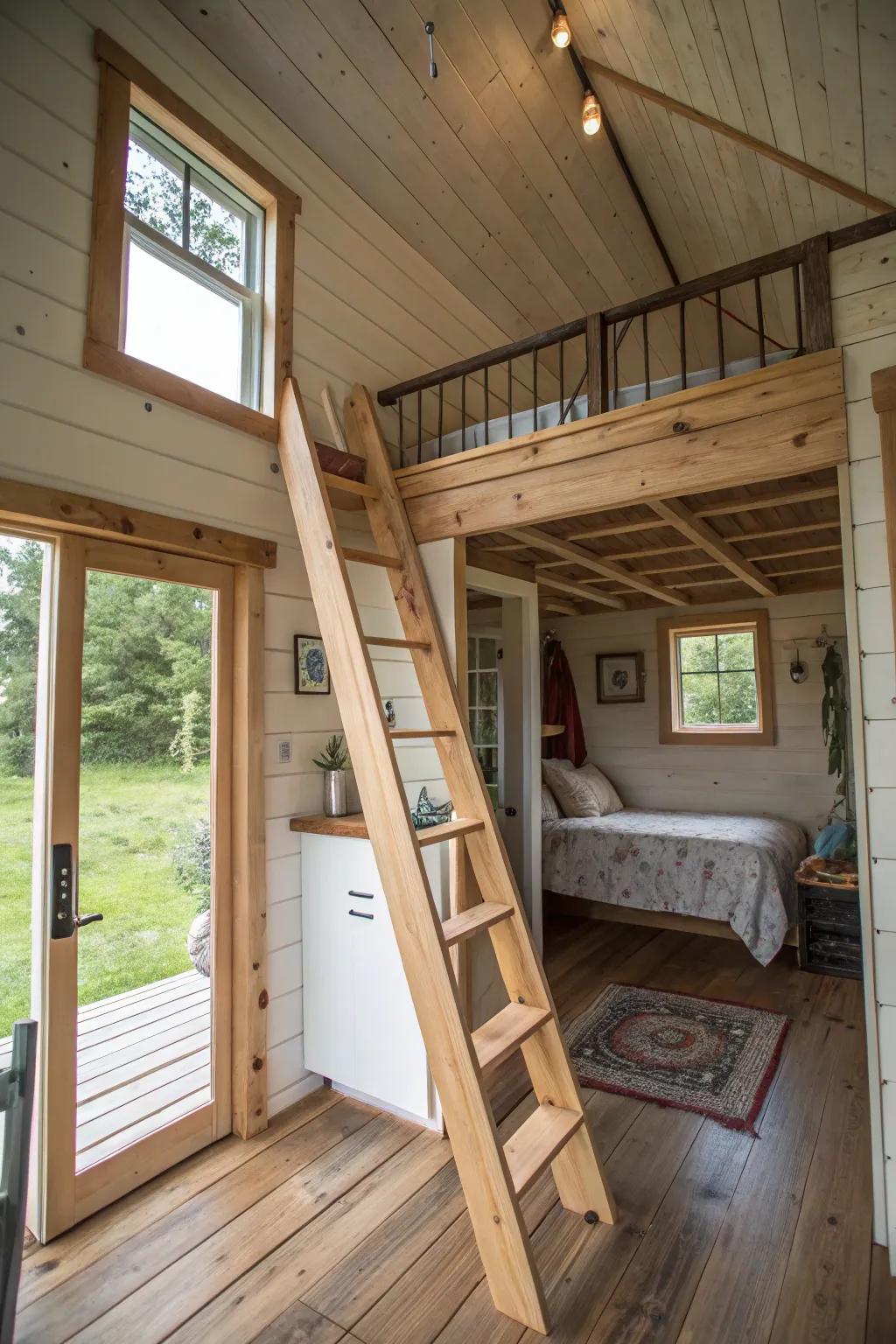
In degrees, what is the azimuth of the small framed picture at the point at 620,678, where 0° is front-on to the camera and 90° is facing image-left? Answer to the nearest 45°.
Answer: approximately 0°

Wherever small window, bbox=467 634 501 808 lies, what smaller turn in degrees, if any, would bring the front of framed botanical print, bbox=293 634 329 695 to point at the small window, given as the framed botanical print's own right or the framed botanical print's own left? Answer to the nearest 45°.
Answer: approximately 90° to the framed botanical print's own left

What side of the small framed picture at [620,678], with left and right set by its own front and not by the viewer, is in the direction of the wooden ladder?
front

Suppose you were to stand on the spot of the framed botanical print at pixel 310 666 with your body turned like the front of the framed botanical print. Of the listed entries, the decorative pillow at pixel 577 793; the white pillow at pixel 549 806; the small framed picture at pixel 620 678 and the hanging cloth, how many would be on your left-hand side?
4

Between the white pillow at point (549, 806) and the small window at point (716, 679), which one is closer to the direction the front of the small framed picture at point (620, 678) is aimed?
the white pillow

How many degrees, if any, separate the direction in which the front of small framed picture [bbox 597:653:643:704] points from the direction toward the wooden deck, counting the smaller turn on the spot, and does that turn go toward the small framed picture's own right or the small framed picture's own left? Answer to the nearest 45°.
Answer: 0° — it already faces it

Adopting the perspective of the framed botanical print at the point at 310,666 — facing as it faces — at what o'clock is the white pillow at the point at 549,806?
The white pillow is roughly at 9 o'clock from the framed botanical print.

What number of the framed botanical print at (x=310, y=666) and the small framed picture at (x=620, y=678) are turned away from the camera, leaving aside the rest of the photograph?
0

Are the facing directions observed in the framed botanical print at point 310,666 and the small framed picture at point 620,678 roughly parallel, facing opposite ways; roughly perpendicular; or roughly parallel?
roughly perpendicular

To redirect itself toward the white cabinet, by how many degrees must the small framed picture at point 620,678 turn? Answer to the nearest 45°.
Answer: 0° — it already faces it

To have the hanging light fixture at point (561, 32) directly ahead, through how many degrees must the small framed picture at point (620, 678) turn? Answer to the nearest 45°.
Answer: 0° — it already faces it

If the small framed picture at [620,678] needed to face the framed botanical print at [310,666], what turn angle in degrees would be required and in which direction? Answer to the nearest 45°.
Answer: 0° — it already faces it

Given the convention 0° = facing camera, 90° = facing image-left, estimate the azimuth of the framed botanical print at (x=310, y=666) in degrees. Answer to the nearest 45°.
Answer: approximately 315°
